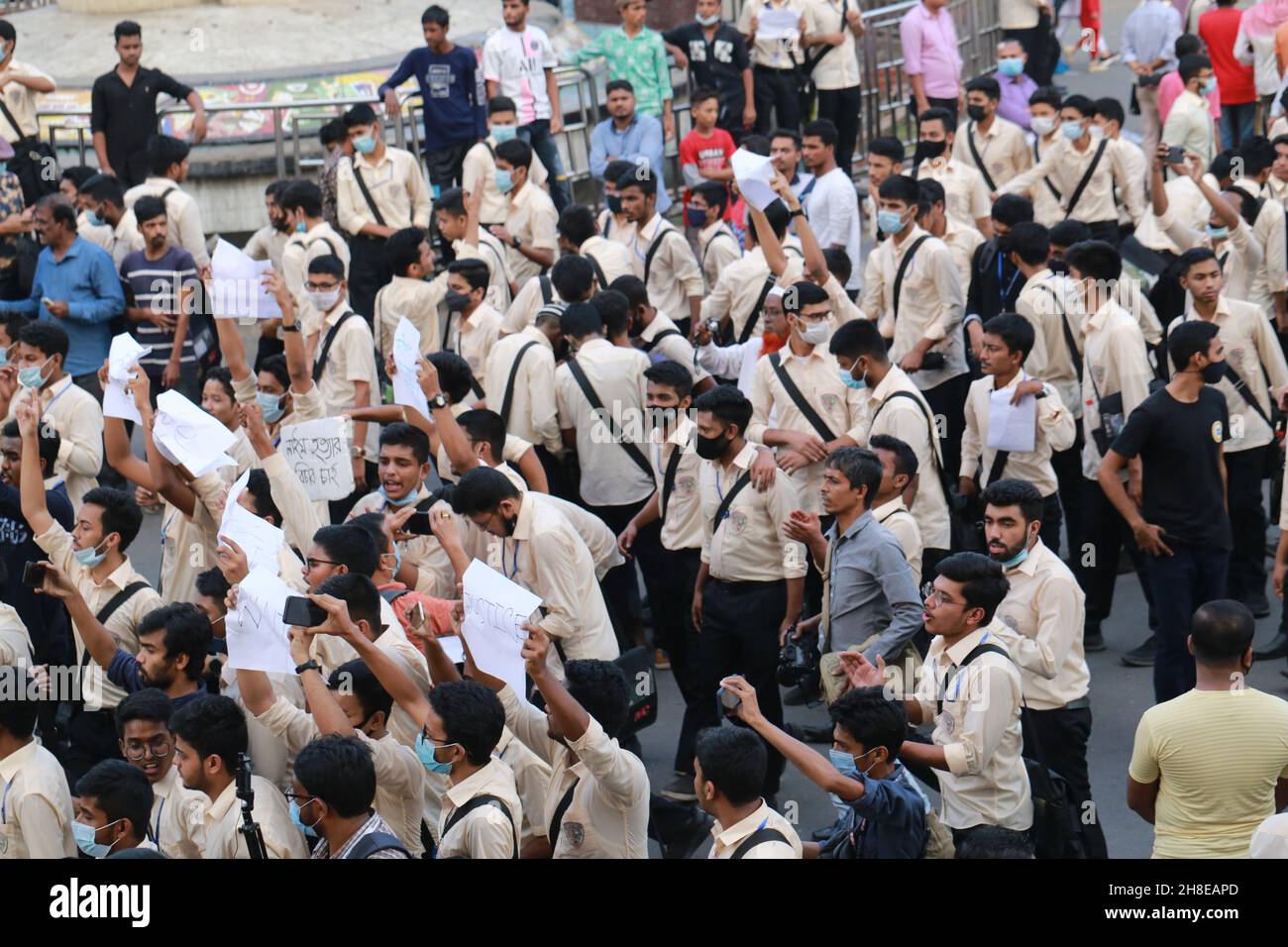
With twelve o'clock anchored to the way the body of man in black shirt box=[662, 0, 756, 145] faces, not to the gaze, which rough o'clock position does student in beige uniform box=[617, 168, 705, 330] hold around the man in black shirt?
The student in beige uniform is roughly at 12 o'clock from the man in black shirt.

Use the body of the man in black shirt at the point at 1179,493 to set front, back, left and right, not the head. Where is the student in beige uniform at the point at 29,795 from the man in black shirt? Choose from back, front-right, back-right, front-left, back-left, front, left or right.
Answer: right

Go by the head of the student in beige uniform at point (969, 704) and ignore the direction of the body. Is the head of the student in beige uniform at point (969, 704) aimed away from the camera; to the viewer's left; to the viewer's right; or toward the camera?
to the viewer's left

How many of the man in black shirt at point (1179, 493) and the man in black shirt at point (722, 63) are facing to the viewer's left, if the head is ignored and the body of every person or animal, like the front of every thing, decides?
0

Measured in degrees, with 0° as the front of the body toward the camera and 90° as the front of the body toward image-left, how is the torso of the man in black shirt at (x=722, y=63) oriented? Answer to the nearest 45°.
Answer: approximately 0°

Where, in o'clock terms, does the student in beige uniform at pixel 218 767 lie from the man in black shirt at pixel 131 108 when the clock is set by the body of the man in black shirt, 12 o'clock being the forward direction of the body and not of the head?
The student in beige uniform is roughly at 12 o'clock from the man in black shirt.

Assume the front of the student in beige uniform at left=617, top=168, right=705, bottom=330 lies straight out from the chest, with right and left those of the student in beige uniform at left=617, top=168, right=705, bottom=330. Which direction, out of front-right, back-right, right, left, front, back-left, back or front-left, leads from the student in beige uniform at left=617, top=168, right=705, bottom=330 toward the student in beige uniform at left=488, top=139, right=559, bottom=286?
right

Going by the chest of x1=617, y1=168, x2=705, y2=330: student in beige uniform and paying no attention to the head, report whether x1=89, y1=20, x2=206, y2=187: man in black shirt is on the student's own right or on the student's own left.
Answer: on the student's own right
